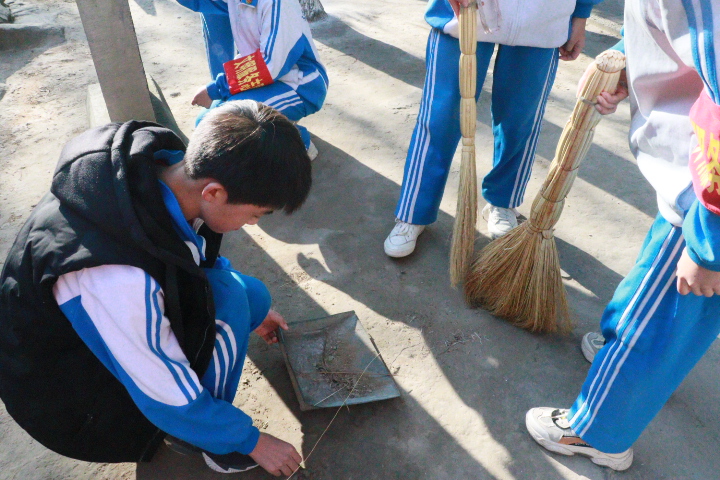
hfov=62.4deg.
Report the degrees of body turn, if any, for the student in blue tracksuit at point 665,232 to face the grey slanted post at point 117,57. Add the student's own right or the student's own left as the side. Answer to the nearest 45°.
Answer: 0° — they already face it

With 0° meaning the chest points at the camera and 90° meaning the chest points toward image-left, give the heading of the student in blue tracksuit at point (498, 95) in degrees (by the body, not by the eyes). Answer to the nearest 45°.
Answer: approximately 0°

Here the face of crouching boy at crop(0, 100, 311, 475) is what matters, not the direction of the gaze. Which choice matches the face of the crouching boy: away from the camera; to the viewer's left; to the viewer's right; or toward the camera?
to the viewer's right

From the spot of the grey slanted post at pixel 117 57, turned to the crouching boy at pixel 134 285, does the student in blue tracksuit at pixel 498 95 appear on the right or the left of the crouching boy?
left

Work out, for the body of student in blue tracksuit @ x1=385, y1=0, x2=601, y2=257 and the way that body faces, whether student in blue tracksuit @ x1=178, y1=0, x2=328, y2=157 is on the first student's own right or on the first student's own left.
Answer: on the first student's own right

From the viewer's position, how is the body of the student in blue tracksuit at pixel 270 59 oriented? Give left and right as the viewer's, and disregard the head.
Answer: facing to the left of the viewer

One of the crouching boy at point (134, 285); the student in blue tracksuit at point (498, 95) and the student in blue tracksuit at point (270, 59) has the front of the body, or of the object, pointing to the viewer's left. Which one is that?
the student in blue tracksuit at point (270, 59)

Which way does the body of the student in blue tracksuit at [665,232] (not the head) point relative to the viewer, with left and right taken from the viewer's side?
facing to the left of the viewer

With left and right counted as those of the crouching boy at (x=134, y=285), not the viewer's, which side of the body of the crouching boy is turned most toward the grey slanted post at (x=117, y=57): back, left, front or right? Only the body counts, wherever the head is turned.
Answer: left

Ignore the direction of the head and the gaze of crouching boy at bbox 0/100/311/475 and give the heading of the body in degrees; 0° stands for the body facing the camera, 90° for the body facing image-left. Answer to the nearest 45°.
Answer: approximately 270°

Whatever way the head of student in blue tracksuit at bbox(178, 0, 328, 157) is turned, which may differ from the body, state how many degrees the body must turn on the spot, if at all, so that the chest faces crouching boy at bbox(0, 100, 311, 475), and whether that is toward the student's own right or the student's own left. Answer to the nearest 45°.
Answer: approximately 90° to the student's own left

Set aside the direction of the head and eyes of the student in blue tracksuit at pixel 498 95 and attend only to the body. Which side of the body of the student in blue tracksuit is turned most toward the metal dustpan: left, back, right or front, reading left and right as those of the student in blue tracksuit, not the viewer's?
front

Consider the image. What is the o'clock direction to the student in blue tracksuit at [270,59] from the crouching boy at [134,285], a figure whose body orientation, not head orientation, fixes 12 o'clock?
The student in blue tracksuit is roughly at 10 o'clock from the crouching boy.
